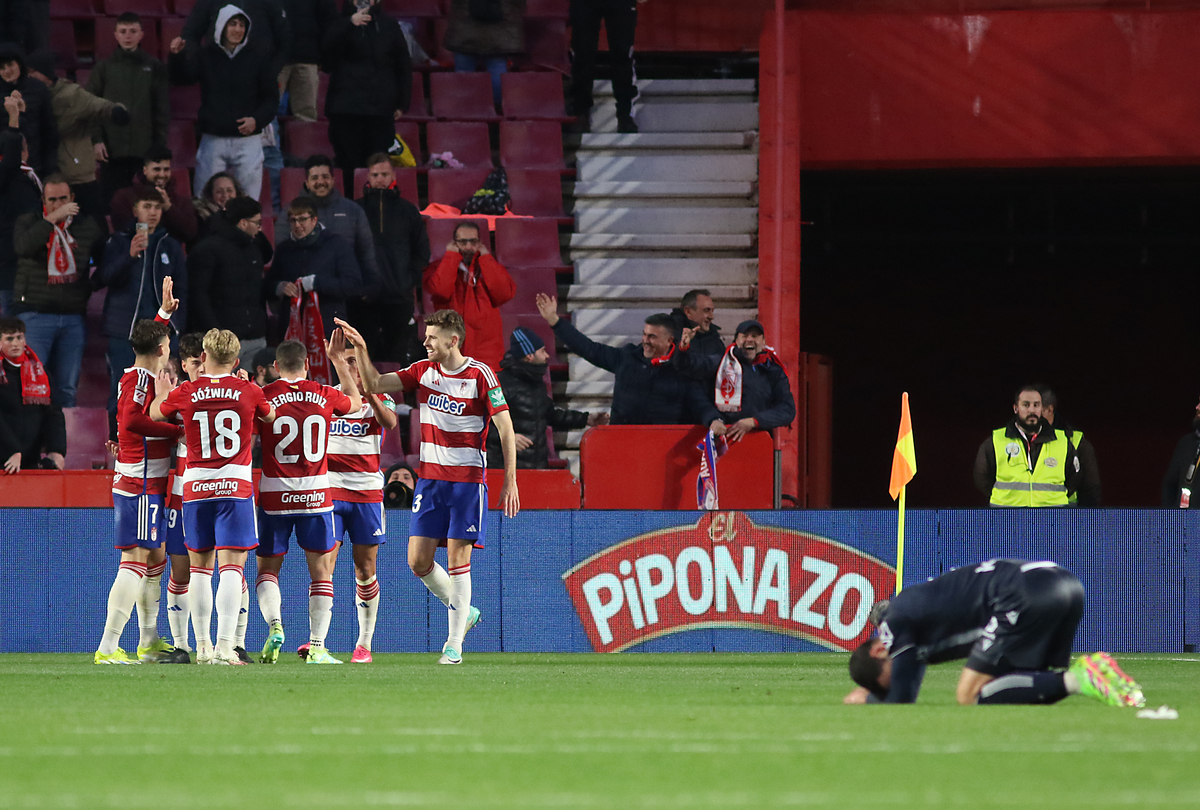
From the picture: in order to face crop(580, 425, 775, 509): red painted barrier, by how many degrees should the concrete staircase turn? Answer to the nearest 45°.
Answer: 0° — it already faces it

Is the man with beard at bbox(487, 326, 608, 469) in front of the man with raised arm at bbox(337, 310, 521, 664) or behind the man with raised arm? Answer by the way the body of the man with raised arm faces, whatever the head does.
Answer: behind

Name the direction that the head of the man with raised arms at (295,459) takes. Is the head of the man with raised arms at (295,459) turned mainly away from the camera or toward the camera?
away from the camera

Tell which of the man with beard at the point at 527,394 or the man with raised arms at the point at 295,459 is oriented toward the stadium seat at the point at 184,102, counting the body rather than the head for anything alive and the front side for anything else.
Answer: the man with raised arms

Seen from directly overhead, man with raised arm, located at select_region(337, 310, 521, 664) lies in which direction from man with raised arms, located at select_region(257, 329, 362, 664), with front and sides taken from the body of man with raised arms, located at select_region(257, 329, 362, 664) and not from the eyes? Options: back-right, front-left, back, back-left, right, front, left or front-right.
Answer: right

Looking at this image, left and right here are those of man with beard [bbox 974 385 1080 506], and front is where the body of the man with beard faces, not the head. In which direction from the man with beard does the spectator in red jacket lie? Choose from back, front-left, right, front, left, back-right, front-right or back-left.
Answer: right

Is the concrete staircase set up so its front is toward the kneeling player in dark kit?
yes

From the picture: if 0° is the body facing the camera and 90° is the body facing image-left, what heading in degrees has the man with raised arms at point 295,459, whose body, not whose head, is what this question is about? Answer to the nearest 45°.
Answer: approximately 180°

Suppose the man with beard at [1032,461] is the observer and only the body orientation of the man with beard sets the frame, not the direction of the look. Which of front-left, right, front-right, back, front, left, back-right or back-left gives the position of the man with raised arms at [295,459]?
front-right

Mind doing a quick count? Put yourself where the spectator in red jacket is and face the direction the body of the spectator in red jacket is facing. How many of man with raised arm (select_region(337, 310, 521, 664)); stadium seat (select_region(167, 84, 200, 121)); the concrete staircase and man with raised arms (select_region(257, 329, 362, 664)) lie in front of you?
2
